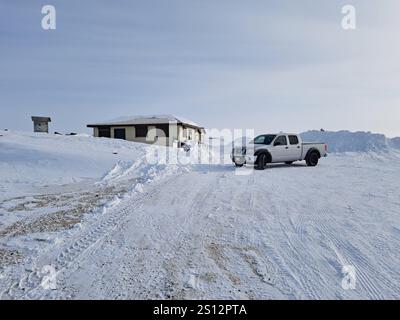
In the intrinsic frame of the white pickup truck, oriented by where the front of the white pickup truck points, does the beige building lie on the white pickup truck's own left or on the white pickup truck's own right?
on the white pickup truck's own right

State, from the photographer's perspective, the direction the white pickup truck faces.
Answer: facing the viewer and to the left of the viewer

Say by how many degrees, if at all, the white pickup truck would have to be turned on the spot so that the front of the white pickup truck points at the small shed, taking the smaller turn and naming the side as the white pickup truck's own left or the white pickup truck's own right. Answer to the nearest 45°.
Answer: approximately 90° to the white pickup truck's own right
